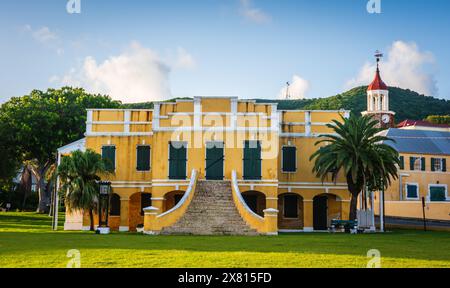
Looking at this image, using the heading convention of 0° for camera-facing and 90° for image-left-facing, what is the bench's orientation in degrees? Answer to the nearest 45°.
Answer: approximately 0°

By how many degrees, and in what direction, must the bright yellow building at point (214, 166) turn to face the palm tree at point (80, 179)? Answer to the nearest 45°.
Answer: approximately 90° to its right

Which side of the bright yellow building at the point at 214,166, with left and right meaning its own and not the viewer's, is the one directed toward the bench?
left

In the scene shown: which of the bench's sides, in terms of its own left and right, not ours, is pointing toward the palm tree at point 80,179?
right

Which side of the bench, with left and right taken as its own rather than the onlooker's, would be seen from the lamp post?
right

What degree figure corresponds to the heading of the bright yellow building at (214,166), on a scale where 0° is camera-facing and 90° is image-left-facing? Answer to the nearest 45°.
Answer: approximately 0°

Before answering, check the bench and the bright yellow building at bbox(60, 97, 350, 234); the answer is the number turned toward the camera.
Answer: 2
